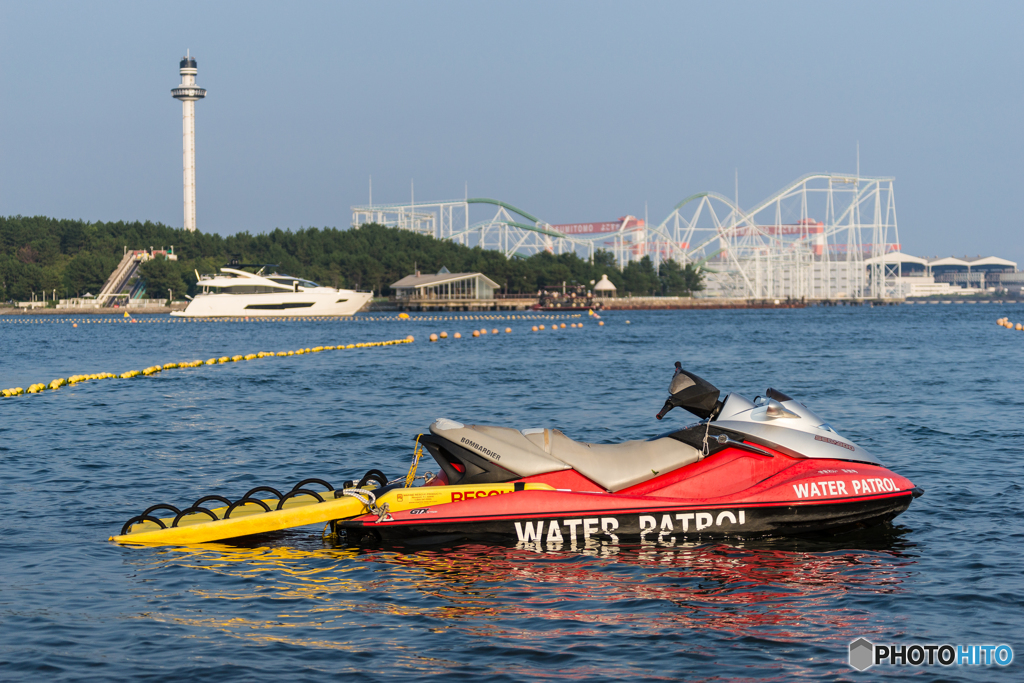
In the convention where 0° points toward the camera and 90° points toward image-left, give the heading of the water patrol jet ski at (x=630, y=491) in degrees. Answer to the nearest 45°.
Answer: approximately 270°

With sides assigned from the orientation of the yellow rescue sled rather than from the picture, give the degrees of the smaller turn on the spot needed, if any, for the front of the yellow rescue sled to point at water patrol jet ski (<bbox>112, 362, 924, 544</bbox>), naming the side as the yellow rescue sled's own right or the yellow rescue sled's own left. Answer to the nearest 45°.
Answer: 0° — it already faces it

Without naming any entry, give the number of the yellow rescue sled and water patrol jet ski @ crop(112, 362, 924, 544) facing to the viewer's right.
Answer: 2

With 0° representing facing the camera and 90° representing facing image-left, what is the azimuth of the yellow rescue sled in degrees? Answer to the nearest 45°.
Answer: approximately 270°

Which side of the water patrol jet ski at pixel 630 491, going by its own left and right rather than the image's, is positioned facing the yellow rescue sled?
back
